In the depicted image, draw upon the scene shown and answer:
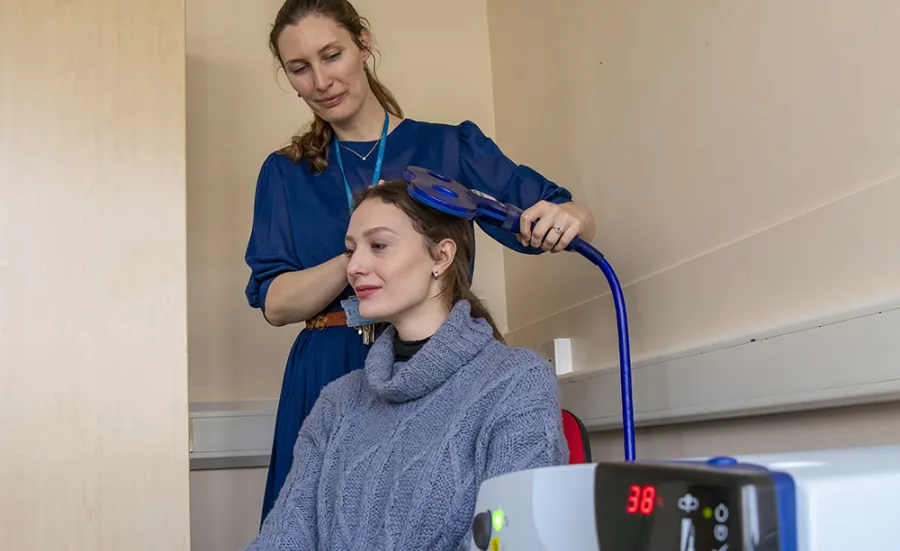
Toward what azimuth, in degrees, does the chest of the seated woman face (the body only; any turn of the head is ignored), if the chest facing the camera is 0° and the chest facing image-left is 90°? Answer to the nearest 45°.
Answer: approximately 45°

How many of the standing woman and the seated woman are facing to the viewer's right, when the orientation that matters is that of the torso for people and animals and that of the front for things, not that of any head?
0

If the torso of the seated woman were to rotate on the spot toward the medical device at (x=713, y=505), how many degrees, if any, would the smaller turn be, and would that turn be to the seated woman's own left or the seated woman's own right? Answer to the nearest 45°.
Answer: approximately 45° to the seated woman's own left

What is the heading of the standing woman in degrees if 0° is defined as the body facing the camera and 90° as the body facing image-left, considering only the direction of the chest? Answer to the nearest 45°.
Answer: approximately 0°
